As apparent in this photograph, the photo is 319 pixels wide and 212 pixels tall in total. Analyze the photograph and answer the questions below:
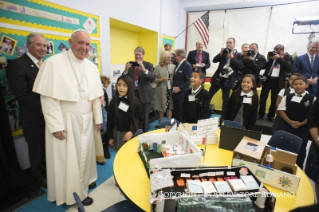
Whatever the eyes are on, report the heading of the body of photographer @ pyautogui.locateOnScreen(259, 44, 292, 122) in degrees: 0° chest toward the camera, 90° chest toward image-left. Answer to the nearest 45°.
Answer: approximately 45°

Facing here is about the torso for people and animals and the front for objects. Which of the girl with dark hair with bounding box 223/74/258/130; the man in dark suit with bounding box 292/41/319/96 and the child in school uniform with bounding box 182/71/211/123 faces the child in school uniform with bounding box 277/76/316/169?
the man in dark suit

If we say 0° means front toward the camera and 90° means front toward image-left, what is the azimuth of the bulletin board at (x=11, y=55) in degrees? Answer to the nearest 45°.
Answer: approximately 315°

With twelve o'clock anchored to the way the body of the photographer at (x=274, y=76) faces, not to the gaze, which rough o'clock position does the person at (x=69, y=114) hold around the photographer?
The person is roughly at 11 o'clock from the photographer.

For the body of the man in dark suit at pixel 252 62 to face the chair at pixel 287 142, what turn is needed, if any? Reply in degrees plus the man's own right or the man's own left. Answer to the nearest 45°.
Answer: approximately 45° to the man's own left

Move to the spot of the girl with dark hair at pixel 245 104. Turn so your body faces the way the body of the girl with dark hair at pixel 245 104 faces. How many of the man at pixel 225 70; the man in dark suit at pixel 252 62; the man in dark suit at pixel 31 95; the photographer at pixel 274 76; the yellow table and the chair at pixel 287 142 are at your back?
3

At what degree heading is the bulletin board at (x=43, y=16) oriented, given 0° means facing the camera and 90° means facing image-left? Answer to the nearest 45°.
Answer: approximately 315°
